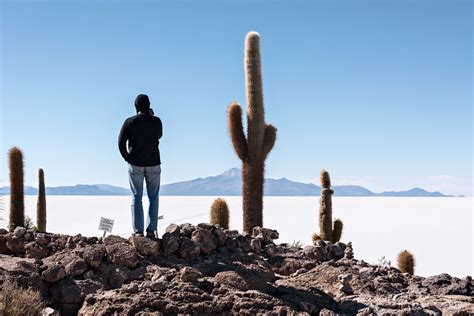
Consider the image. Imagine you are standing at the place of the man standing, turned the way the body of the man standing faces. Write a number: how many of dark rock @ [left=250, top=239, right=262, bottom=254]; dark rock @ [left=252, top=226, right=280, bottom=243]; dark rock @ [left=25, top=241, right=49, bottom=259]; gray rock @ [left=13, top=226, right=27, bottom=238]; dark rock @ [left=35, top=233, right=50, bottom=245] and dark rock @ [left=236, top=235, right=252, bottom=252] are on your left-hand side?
3

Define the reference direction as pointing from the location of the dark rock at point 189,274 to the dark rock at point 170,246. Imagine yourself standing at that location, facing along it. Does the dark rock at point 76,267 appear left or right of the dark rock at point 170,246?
left

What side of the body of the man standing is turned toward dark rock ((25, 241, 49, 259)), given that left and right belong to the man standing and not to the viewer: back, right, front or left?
left

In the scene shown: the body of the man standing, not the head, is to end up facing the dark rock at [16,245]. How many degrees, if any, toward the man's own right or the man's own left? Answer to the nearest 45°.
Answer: approximately 90° to the man's own left

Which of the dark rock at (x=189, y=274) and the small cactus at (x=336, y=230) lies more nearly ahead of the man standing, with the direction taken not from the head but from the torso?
the small cactus

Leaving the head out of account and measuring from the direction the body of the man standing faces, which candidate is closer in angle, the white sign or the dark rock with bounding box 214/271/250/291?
the white sign

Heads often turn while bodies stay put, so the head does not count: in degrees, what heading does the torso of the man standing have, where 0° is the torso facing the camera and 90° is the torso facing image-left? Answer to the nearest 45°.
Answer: approximately 180°
